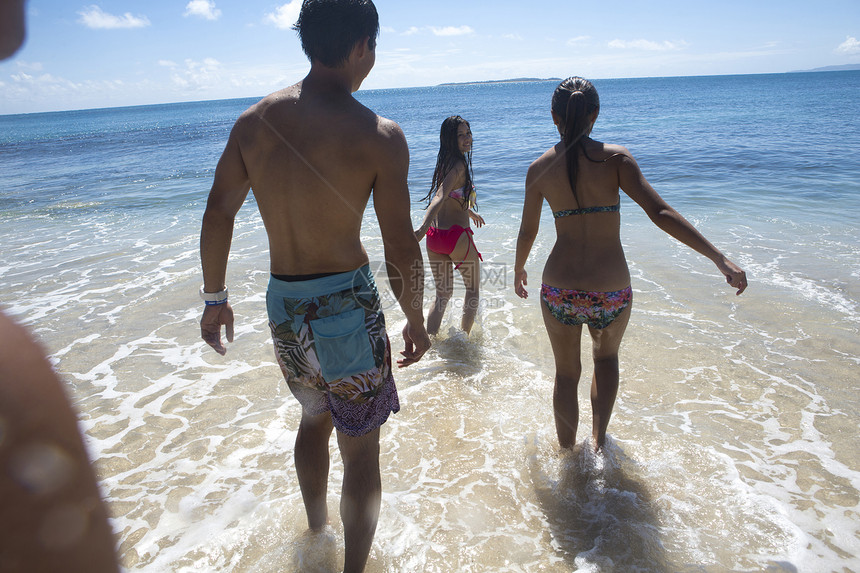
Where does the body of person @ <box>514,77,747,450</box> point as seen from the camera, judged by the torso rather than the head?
away from the camera

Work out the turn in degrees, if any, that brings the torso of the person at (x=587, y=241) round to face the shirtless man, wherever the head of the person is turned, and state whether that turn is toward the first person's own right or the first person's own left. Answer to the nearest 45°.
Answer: approximately 135° to the first person's own left

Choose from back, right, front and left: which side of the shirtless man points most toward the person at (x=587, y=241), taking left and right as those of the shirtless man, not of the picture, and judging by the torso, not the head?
right

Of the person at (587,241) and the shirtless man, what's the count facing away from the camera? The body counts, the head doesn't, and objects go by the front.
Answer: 2

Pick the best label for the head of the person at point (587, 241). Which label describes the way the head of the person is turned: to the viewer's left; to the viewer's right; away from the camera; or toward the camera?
away from the camera

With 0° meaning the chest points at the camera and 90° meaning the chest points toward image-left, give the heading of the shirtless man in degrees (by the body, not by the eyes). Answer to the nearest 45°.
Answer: approximately 180°
